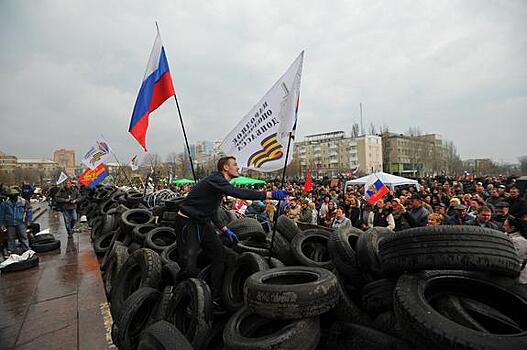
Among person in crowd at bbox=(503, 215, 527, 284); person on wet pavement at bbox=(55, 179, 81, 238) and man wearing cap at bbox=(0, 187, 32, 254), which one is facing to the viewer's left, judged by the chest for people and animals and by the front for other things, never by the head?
person in crowd at bbox=(503, 215, 527, 284)

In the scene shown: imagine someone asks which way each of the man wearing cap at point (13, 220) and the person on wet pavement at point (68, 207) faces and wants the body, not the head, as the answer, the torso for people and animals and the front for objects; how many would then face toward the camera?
2

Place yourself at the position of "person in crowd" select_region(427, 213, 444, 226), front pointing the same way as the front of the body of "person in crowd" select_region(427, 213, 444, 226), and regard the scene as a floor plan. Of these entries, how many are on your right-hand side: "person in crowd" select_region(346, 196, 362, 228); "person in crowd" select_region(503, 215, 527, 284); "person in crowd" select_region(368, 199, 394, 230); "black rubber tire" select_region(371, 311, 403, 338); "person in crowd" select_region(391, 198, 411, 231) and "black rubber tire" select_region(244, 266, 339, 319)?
3

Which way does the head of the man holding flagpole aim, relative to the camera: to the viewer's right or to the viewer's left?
to the viewer's right

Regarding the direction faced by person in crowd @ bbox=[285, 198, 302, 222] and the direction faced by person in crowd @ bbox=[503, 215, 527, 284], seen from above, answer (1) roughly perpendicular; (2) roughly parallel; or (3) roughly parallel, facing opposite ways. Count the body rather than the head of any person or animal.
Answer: roughly perpendicular
